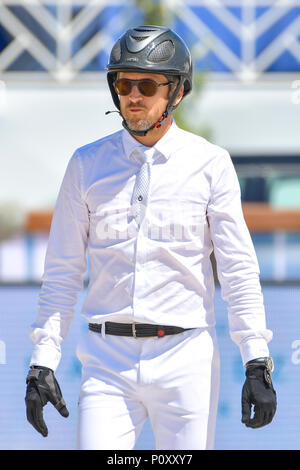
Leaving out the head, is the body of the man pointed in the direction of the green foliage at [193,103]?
no

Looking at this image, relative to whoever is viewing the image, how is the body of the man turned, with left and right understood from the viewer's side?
facing the viewer
